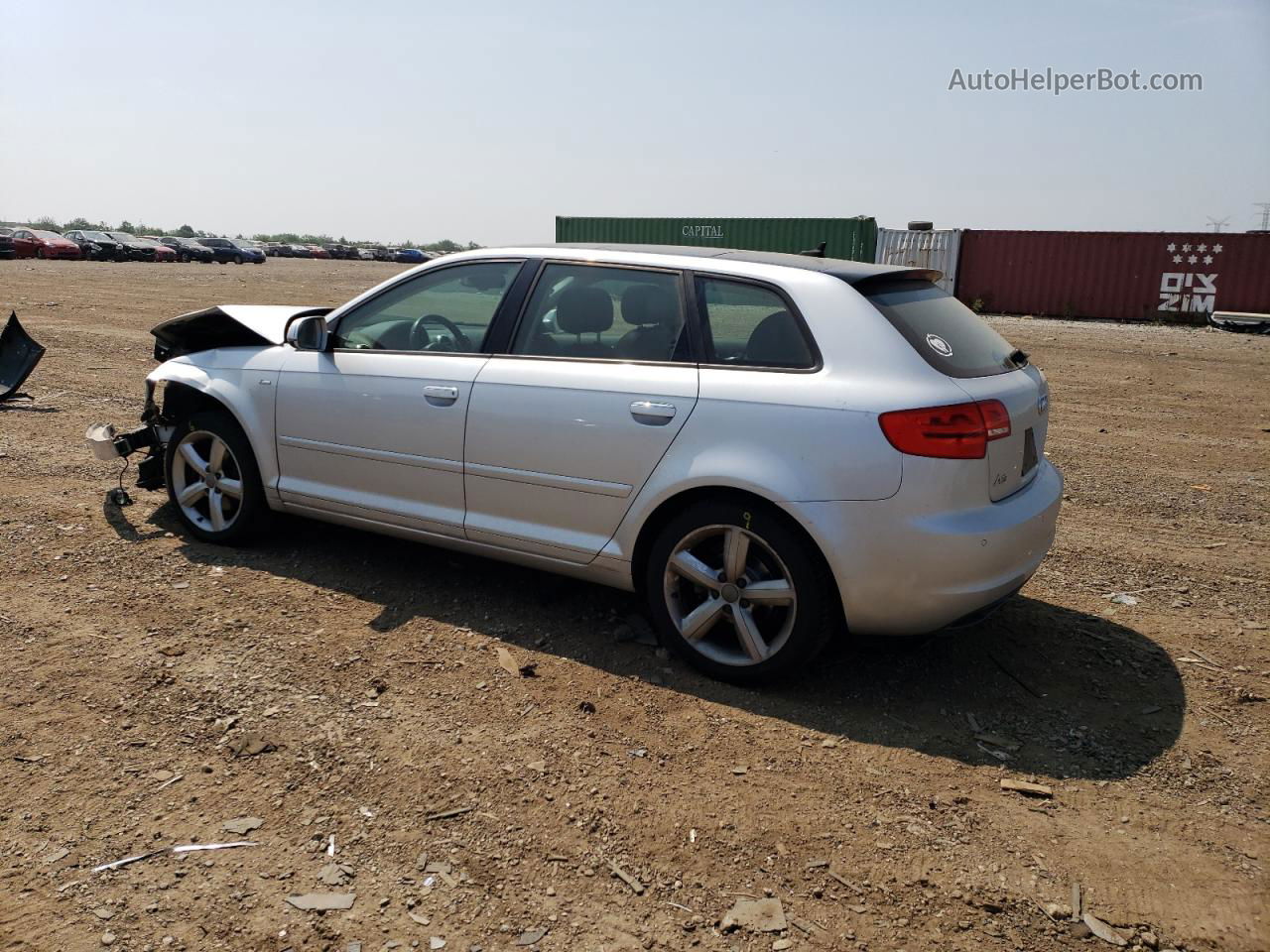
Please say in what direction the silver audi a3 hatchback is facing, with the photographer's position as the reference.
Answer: facing away from the viewer and to the left of the viewer
